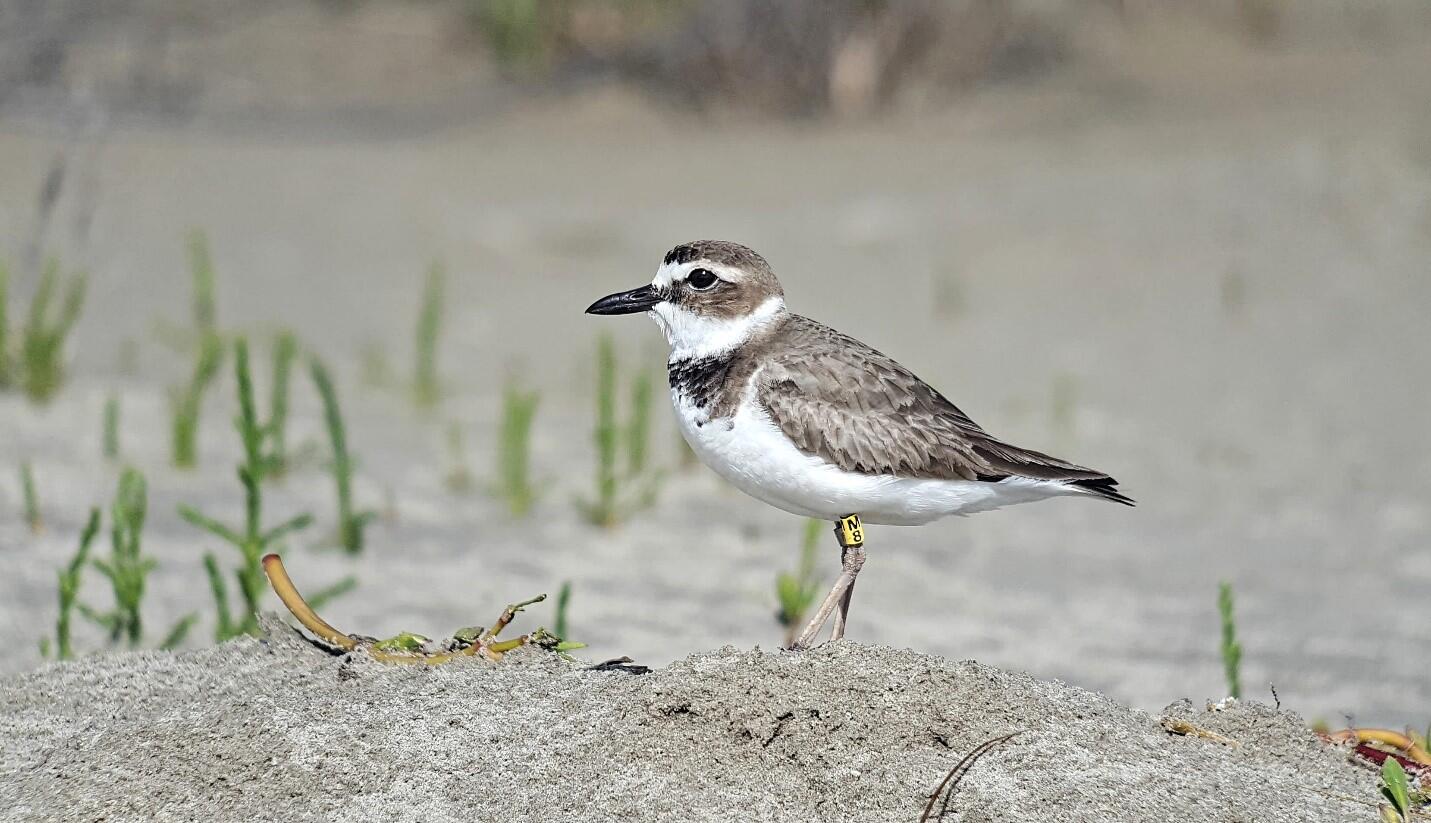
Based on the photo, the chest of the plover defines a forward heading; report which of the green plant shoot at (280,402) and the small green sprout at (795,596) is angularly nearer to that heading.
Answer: the green plant shoot

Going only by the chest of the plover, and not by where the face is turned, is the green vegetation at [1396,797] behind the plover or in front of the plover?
behind

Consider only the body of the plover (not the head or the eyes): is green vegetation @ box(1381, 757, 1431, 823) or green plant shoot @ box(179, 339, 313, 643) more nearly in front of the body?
the green plant shoot

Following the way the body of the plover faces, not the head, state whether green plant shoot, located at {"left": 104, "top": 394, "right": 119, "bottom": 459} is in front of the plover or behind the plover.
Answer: in front

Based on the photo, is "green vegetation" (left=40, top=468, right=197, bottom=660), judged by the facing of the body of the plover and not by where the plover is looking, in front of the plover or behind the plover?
in front

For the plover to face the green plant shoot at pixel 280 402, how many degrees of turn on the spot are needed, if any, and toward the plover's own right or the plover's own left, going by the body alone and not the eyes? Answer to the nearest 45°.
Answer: approximately 45° to the plover's own right

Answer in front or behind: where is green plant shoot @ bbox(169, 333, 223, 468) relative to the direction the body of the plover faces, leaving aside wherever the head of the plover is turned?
in front

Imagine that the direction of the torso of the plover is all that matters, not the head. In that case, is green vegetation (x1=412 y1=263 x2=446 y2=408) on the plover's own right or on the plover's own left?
on the plover's own right

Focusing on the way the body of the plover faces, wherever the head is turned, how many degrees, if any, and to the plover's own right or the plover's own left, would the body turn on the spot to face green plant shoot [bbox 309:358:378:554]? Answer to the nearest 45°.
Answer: approximately 45° to the plover's own right

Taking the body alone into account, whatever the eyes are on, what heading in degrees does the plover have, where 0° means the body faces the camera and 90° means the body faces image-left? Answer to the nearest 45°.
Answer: approximately 90°
